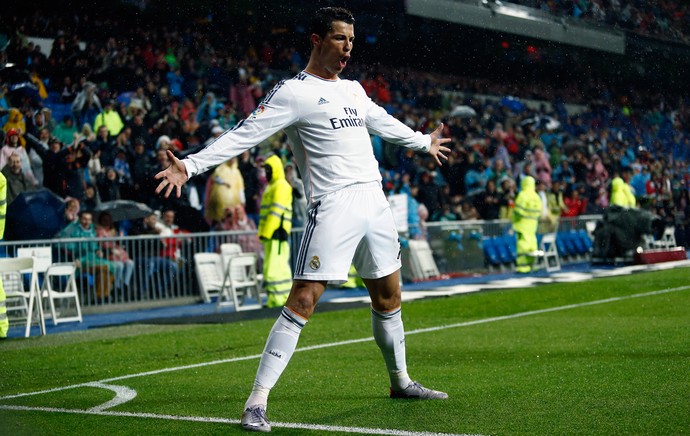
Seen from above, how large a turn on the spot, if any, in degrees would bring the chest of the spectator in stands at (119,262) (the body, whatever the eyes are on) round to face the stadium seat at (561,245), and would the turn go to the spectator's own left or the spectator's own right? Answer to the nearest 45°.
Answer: approximately 90° to the spectator's own left

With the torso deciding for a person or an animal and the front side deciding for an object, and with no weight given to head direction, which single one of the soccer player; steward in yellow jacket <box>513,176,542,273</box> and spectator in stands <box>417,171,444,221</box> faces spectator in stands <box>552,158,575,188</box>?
the steward in yellow jacket

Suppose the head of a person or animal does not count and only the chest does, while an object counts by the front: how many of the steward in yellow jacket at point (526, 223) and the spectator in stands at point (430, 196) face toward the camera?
1

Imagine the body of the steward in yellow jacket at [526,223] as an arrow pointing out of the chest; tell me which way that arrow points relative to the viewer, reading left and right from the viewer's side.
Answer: facing away from the viewer

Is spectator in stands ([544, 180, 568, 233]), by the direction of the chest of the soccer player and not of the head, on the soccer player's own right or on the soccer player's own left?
on the soccer player's own left

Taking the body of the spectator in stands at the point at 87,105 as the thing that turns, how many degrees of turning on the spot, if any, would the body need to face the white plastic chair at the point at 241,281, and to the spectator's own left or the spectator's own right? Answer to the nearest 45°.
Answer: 0° — they already face it

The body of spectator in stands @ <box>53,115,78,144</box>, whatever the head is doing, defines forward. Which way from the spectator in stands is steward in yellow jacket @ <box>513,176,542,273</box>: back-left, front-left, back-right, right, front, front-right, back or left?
front-left

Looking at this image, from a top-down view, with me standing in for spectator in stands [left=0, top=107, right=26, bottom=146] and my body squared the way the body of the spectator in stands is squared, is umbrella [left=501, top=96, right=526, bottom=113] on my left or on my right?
on my left

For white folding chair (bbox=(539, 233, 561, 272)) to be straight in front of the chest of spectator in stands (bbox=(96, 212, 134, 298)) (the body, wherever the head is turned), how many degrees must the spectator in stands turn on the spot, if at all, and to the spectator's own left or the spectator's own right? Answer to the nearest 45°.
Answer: approximately 90° to the spectator's own left

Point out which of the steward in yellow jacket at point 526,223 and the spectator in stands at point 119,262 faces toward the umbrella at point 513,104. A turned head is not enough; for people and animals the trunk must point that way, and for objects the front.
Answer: the steward in yellow jacket

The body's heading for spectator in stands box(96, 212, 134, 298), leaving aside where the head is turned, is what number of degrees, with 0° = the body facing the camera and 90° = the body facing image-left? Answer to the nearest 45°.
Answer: approximately 315°

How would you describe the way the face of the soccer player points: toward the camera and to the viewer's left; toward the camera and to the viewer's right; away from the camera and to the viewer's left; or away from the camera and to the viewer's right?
toward the camera and to the viewer's right
